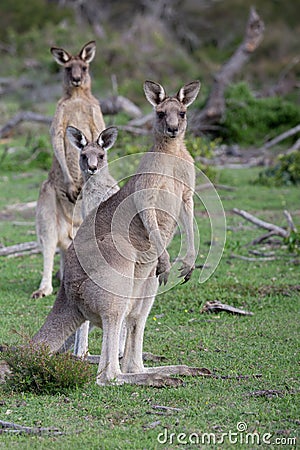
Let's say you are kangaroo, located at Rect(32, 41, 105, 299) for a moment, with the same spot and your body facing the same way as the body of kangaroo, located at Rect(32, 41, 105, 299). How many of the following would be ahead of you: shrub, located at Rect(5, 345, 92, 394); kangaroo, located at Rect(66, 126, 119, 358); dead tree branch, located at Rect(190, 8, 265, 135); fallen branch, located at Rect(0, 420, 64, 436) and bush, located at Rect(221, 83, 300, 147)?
3

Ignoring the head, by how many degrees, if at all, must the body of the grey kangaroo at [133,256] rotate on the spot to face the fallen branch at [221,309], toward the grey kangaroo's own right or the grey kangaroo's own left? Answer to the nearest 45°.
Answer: approximately 90° to the grey kangaroo's own left

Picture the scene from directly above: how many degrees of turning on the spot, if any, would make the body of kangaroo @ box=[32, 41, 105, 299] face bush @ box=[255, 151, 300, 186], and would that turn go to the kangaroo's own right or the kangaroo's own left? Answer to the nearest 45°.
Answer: approximately 135° to the kangaroo's own left

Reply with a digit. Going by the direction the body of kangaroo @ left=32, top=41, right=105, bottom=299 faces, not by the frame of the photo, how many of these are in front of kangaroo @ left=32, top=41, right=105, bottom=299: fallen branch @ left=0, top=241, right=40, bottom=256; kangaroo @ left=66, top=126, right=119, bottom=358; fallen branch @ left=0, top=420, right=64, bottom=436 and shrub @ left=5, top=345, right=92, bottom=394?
3

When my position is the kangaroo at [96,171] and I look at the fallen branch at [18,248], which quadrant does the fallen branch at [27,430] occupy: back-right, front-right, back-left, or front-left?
back-left

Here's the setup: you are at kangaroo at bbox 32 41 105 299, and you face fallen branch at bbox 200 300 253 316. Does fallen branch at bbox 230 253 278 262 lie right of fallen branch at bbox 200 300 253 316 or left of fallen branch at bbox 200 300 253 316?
left

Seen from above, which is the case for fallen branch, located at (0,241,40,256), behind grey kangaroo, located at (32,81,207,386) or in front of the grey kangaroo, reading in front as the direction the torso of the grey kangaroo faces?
behind

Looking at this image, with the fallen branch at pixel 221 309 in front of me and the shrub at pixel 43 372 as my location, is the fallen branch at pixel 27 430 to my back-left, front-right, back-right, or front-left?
back-right

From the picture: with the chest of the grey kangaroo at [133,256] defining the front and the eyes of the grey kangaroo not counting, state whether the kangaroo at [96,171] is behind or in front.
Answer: behind

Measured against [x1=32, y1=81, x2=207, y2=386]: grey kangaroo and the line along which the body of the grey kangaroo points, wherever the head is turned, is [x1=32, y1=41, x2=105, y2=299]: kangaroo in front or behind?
behind

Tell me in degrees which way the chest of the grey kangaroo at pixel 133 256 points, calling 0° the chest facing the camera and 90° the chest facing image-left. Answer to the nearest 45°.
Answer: approximately 315°

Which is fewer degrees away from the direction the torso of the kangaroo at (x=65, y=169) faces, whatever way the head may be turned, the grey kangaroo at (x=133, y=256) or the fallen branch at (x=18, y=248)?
the grey kangaroo
